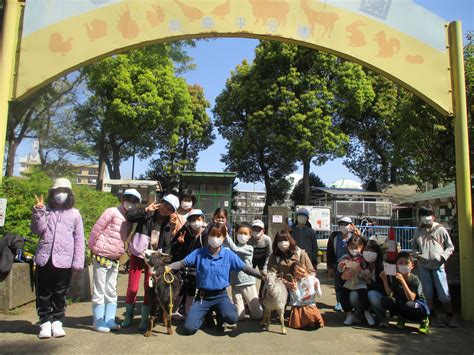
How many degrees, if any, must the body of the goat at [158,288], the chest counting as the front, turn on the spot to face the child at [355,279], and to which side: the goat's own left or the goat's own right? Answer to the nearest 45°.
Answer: approximately 135° to the goat's own left

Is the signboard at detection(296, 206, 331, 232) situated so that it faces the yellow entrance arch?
yes

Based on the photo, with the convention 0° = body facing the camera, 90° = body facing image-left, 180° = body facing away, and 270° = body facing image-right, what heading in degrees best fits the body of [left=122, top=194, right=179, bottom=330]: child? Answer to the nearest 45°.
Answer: approximately 0°

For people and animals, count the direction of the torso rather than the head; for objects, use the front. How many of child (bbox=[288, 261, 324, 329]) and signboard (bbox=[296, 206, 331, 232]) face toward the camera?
2

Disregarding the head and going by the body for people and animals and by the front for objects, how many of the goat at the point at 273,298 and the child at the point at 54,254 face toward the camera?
2

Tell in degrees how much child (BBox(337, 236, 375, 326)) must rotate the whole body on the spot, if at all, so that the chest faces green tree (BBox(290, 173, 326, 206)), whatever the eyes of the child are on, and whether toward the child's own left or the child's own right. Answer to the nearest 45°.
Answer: approximately 180°

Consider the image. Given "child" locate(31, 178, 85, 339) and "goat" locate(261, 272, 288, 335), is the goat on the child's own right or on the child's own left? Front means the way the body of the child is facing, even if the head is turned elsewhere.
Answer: on the child's own left

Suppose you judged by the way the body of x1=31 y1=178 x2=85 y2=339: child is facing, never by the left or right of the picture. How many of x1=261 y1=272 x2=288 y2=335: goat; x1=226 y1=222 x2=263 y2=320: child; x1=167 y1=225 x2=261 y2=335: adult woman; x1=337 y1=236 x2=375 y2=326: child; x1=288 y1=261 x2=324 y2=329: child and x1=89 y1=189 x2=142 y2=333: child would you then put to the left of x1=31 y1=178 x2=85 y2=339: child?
6
